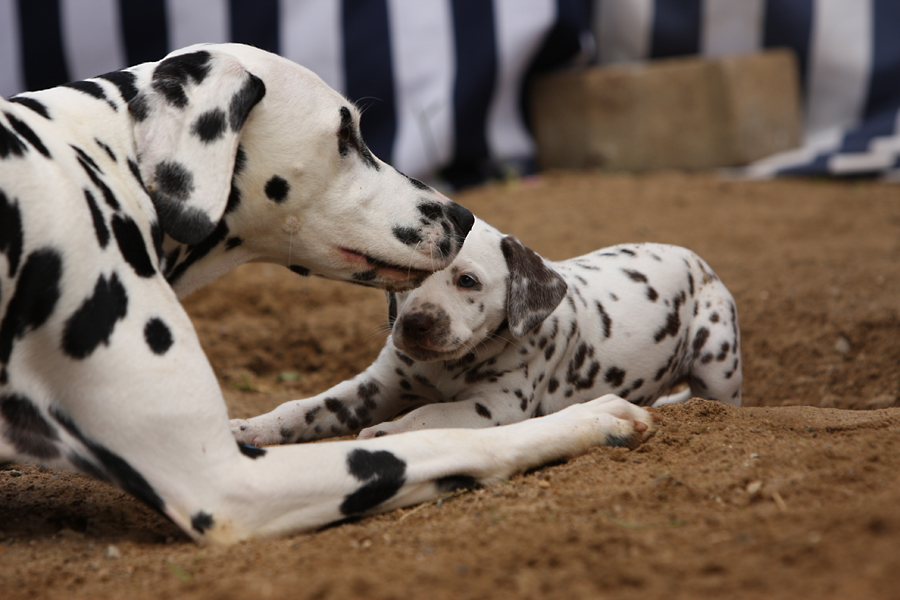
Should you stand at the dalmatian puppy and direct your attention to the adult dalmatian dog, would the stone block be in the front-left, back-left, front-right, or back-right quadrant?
back-right

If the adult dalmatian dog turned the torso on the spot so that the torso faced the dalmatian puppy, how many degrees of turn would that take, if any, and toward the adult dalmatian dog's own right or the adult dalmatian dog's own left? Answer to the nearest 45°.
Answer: approximately 45° to the adult dalmatian dog's own left

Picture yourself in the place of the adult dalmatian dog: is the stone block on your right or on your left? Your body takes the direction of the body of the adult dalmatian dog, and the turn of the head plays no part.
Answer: on your left

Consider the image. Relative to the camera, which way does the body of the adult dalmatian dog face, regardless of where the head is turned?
to the viewer's right
